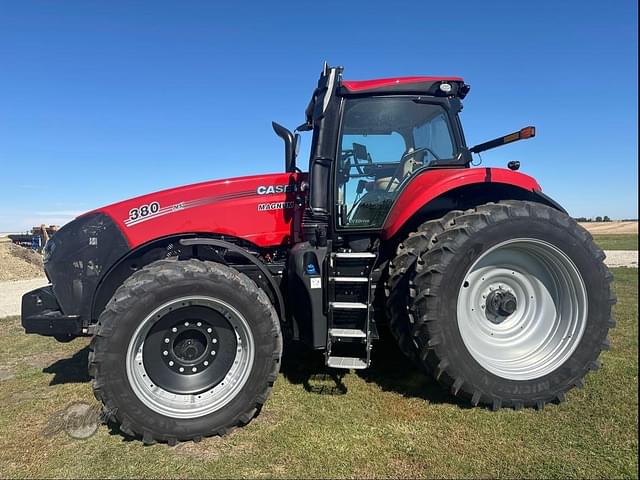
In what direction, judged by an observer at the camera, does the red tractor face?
facing to the left of the viewer
